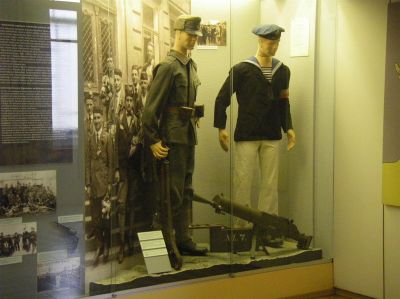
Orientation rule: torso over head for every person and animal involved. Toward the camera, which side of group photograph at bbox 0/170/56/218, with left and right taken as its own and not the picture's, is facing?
front

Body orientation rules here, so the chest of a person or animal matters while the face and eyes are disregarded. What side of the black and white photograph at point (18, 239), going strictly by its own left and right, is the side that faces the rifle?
left

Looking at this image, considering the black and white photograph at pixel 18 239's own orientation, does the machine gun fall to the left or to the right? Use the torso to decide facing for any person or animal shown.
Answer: on its left

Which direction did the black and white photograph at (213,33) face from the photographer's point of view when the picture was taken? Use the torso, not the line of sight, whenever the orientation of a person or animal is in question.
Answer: facing the viewer

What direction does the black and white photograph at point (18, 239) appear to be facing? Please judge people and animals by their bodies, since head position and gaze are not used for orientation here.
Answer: toward the camera

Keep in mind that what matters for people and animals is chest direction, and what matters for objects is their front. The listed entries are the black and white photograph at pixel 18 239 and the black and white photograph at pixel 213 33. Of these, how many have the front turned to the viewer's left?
0

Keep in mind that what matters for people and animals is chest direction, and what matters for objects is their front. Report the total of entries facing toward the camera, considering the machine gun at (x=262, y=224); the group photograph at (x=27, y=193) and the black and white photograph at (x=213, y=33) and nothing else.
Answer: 2

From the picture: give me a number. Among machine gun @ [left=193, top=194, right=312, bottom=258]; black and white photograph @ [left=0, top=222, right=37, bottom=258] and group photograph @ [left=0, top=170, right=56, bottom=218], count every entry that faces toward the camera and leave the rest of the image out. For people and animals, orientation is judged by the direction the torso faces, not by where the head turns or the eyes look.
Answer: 2

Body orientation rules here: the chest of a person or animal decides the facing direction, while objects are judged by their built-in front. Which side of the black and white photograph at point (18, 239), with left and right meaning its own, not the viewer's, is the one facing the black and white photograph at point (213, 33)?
left
